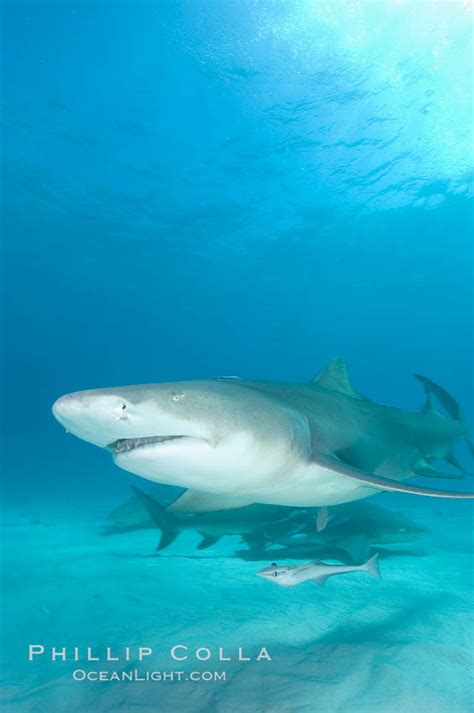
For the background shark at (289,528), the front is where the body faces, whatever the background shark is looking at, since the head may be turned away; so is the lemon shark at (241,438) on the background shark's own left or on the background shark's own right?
on the background shark's own right

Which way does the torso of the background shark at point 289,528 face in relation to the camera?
to the viewer's right

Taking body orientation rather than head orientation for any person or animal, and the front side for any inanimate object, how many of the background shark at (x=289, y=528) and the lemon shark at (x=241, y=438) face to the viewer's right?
1

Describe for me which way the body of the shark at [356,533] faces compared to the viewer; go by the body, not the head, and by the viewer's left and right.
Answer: facing to the right of the viewer

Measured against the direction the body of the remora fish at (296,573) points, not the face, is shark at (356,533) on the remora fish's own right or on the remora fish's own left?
on the remora fish's own right

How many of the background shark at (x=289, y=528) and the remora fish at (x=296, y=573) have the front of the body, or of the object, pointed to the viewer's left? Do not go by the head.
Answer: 1

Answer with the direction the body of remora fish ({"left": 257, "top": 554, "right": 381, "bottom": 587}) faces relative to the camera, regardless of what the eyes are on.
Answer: to the viewer's left

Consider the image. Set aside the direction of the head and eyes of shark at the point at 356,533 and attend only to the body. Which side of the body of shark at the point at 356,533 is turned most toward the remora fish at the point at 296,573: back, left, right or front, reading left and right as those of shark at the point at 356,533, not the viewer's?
right
